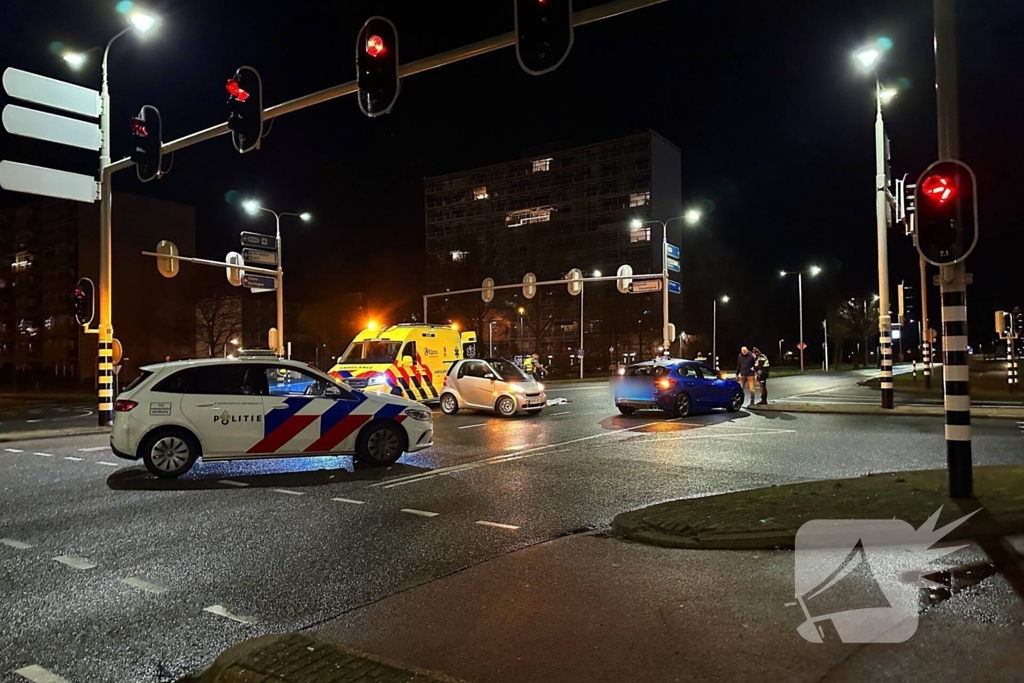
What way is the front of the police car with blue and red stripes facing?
to the viewer's right

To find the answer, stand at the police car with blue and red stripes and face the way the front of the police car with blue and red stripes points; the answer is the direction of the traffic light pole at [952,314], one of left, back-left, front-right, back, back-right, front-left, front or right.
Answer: front-right

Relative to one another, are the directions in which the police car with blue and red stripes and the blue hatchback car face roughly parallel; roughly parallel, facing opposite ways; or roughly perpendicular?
roughly parallel

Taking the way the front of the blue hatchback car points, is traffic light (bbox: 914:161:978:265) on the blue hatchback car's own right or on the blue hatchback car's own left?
on the blue hatchback car's own right

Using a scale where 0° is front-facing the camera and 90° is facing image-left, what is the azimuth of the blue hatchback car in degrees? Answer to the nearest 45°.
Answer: approximately 225°

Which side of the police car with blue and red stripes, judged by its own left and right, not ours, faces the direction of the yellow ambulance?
left

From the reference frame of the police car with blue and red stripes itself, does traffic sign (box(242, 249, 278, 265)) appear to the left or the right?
on its left

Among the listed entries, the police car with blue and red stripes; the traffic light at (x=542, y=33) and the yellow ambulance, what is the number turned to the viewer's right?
1

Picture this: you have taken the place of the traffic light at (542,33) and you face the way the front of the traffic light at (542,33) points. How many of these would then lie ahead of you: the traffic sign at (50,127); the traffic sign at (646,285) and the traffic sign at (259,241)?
0

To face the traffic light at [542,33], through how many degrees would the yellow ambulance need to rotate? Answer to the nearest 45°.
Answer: approximately 45° to its left

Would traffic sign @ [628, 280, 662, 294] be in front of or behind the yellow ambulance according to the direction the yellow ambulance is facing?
behind

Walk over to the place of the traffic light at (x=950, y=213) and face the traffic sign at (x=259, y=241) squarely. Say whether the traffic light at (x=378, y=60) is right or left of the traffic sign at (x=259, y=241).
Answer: left

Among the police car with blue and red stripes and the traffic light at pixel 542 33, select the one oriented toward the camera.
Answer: the traffic light

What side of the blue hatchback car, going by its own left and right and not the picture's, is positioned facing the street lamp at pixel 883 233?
front

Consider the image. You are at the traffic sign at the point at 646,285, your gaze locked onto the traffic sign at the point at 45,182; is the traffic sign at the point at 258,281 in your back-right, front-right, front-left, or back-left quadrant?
front-right

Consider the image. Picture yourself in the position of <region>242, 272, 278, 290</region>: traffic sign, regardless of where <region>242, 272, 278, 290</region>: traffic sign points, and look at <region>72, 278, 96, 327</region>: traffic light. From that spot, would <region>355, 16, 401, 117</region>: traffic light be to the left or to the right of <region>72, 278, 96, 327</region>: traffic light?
left

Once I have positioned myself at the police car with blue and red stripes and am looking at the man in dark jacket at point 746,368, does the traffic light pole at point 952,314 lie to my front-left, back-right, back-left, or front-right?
front-right

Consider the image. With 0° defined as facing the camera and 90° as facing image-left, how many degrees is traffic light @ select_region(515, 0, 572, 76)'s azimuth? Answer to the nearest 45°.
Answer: approximately 0°

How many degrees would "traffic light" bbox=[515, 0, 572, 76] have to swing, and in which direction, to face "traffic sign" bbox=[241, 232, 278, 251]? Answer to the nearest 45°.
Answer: approximately 135° to its right
